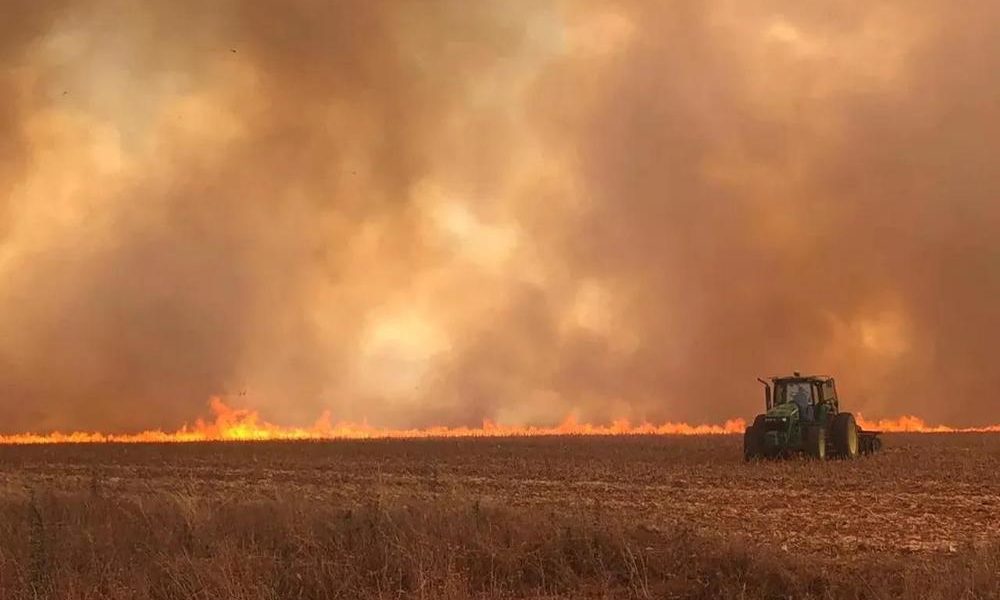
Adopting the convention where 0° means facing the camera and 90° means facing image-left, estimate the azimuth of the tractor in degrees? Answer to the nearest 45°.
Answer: approximately 45°
